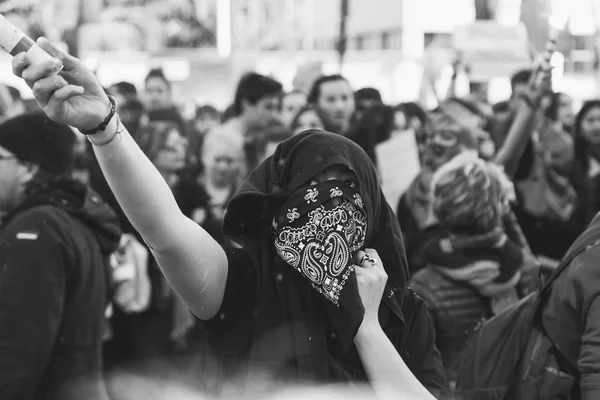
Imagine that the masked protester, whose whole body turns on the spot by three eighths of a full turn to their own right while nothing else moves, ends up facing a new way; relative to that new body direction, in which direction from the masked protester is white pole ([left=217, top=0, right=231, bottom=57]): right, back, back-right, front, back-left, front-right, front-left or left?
front-right

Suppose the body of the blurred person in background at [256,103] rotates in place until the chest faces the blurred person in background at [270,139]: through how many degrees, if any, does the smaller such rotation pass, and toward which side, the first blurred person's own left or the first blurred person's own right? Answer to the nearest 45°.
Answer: approximately 45° to the first blurred person's own right

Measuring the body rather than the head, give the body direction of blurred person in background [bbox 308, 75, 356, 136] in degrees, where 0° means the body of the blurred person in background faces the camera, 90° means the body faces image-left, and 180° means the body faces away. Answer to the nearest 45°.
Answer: approximately 315°

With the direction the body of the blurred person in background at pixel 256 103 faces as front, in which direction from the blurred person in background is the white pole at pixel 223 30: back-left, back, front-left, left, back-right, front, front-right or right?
back-left

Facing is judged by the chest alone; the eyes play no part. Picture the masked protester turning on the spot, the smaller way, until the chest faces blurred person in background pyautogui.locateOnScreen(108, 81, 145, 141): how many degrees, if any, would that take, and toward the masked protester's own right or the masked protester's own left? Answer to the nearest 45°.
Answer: approximately 180°

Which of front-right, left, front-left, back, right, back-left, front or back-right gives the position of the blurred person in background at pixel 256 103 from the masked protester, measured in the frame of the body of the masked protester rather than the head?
back

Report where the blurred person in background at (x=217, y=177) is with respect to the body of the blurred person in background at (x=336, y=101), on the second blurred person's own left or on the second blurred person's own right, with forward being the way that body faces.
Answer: on the second blurred person's own right

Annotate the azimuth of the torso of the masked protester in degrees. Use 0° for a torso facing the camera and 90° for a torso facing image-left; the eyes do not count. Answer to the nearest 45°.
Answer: approximately 0°
